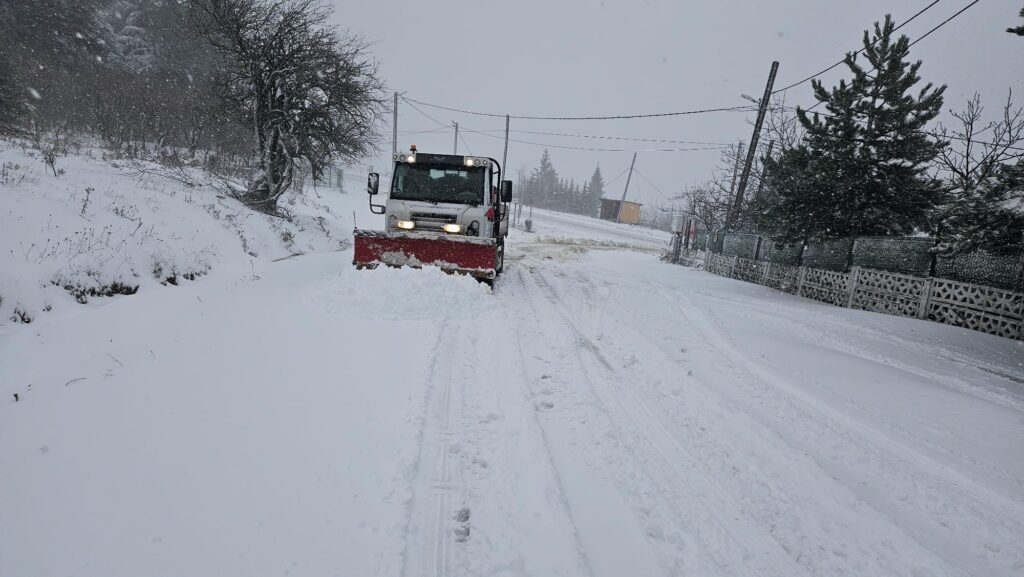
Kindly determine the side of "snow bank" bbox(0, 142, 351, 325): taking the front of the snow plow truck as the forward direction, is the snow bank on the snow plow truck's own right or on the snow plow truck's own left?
on the snow plow truck's own right

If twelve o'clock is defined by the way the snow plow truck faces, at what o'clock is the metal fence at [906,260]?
The metal fence is roughly at 9 o'clock from the snow plow truck.

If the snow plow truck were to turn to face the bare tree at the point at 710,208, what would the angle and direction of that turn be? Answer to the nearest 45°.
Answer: approximately 135° to its left

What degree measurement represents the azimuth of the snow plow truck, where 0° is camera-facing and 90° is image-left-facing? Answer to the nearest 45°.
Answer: approximately 0°

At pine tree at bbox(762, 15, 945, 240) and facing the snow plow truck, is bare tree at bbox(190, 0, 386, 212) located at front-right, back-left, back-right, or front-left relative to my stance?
front-right

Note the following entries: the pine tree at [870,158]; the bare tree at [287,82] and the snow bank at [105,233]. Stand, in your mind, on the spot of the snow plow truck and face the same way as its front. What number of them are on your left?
1

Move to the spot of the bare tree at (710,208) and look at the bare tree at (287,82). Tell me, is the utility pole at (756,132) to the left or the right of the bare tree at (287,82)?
left

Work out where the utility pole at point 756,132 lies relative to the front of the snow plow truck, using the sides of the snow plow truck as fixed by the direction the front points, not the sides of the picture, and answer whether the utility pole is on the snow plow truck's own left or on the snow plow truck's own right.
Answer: on the snow plow truck's own left
